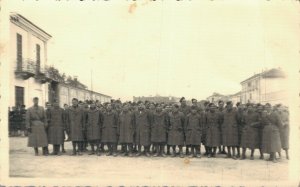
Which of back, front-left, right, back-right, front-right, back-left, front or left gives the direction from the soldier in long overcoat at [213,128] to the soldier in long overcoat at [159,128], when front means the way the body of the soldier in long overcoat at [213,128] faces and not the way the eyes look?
right

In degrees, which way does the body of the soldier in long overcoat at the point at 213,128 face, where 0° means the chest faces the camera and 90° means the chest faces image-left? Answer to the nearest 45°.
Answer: approximately 0°

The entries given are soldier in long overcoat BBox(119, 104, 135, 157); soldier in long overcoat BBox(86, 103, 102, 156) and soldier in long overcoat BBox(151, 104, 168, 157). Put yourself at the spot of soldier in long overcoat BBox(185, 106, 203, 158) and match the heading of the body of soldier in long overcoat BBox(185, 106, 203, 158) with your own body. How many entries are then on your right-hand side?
3

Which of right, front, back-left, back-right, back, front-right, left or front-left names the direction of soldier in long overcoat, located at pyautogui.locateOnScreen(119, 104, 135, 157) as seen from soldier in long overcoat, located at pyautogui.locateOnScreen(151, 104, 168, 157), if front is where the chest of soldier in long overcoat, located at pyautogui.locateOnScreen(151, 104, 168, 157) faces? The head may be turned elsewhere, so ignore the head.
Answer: right

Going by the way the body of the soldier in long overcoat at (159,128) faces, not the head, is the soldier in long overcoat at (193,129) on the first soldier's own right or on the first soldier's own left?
on the first soldier's own left

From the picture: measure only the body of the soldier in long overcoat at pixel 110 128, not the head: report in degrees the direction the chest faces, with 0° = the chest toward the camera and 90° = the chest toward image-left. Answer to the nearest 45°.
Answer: approximately 0°

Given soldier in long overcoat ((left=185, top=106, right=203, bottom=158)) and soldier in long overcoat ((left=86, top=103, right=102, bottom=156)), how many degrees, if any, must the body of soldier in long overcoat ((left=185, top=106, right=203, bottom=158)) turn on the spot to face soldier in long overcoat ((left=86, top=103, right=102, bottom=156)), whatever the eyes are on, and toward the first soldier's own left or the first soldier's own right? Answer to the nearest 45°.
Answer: approximately 90° to the first soldier's own right

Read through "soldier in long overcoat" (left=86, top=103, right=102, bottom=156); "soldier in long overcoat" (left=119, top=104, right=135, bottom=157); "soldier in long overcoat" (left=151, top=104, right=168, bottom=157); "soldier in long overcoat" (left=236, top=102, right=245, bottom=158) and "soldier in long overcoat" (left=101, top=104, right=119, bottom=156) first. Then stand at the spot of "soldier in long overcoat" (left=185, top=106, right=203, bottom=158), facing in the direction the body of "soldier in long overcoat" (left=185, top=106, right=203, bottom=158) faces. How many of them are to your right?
4

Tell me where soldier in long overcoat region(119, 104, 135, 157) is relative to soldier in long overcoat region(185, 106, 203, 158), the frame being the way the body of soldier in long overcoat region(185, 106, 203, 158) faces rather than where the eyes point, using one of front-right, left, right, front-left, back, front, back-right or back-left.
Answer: right
